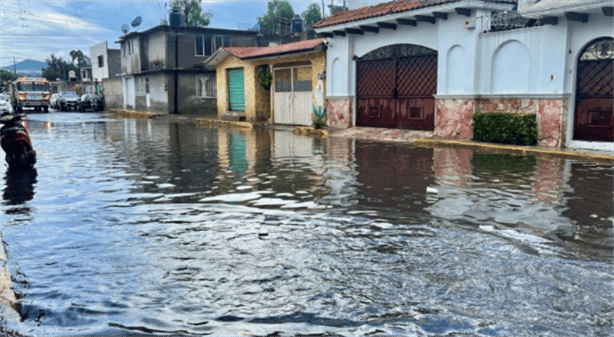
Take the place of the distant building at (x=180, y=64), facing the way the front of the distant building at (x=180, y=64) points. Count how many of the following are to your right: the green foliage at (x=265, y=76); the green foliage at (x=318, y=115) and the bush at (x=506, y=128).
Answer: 0

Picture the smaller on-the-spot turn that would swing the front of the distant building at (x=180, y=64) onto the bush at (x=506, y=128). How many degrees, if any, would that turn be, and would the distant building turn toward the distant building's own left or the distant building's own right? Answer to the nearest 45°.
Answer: approximately 45° to the distant building's own left

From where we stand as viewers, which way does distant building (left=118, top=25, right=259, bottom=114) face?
facing the viewer and to the left of the viewer

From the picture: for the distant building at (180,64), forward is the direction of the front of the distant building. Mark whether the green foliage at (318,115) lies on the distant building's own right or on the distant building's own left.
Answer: on the distant building's own left

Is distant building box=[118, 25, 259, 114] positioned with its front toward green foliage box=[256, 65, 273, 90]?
no
